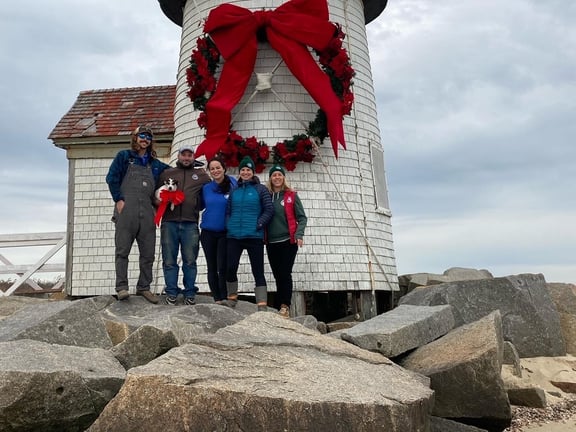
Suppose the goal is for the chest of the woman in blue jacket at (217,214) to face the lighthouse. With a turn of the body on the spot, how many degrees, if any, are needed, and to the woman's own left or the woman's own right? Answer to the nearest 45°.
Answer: approximately 135° to the woman's own left

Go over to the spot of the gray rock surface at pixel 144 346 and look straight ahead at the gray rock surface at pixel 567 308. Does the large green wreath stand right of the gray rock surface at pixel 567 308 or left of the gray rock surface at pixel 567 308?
left

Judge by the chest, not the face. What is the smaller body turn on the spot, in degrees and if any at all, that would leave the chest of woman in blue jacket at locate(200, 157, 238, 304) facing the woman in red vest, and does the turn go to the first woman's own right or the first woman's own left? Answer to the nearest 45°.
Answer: approximately 90° to the first woman's own left

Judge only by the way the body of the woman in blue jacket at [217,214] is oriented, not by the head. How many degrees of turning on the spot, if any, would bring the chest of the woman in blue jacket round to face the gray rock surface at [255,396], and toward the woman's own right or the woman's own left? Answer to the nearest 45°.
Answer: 0° — they already face it

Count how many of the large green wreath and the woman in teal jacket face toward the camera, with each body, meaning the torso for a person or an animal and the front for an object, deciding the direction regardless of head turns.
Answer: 2

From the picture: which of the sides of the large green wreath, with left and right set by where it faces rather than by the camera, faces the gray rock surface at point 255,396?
front

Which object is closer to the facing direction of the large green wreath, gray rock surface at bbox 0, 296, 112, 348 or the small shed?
the gray rock surface
